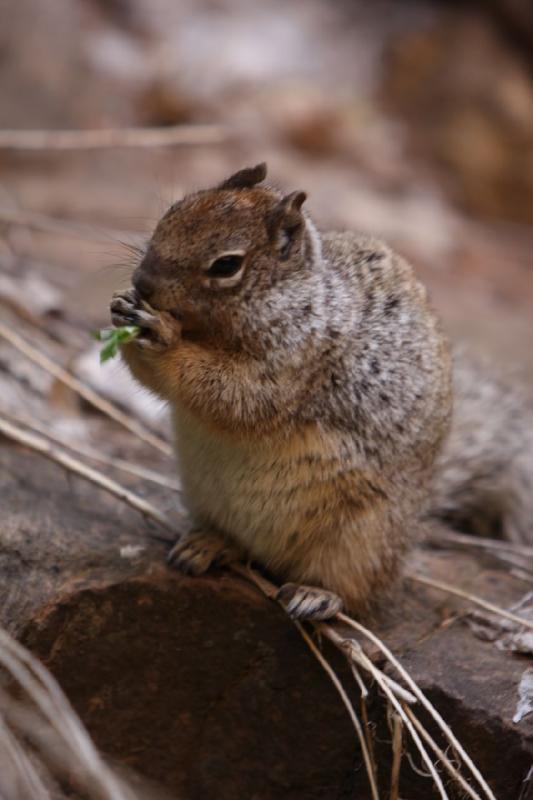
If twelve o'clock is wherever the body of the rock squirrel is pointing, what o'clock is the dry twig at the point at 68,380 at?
The dry twig is roughly at 3 o'clock from the rock squirrel.

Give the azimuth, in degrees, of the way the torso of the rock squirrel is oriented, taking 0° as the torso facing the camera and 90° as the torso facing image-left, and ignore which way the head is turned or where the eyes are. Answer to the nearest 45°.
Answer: approximately 45°

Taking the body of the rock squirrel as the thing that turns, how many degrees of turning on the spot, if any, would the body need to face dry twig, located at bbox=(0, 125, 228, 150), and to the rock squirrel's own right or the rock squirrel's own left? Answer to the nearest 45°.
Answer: approximately 90° to the rock squirrel's own right

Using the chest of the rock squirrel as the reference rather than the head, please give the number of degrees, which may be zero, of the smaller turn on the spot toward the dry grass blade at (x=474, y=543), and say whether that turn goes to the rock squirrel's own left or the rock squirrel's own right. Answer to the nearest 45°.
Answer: approximately 180°
